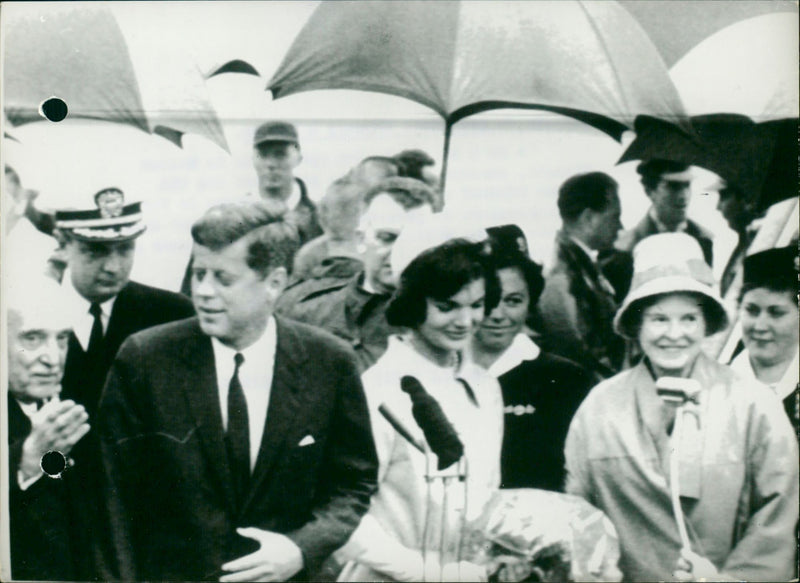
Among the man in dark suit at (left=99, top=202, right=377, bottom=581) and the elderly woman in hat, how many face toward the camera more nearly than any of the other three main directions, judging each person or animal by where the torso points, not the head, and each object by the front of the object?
2

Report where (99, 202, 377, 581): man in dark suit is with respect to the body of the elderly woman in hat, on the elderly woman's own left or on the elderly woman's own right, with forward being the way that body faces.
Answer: on the elderly woman's own right

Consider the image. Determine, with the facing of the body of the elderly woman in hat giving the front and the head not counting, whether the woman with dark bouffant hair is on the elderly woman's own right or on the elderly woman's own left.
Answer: on the elderly woman's own right

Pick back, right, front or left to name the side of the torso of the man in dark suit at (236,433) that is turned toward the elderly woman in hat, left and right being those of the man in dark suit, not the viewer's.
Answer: left

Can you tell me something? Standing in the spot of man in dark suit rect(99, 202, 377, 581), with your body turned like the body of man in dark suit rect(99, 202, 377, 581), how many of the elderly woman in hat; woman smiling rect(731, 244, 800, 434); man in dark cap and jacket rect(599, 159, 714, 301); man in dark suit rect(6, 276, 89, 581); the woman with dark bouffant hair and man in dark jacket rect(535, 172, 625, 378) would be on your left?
5

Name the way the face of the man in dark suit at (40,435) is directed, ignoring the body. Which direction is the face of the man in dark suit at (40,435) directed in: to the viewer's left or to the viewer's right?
to the viewer's right

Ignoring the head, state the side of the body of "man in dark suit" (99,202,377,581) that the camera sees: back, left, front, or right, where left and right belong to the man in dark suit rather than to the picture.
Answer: front

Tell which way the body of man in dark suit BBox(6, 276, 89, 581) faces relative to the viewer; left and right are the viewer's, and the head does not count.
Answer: facing the viewer and to the right of the viewer

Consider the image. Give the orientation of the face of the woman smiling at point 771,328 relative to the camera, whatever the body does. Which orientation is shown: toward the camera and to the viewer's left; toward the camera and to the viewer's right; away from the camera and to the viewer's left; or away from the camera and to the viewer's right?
toward the camera and to the viewer's left

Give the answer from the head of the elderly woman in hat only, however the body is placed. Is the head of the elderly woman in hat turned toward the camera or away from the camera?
toward the camera

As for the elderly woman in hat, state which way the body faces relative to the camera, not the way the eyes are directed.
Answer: toward the camera

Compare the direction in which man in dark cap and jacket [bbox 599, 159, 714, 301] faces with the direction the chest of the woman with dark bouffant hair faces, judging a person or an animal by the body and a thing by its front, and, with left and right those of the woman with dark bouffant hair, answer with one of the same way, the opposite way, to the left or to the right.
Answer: the same way
